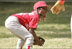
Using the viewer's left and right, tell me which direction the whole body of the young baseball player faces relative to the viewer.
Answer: facing to the right of the viewer
